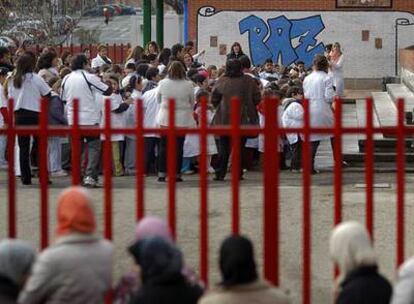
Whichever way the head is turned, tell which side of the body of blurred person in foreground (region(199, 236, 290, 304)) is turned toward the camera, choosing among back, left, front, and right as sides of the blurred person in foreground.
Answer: back

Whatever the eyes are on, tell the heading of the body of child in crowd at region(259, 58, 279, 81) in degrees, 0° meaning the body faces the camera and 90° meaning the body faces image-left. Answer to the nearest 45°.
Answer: approximately 0°

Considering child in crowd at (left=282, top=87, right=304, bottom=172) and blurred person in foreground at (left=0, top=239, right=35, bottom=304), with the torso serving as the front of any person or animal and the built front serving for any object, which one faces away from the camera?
the blurred person in foreground

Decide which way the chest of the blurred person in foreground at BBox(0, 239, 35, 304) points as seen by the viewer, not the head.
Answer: away from the camera

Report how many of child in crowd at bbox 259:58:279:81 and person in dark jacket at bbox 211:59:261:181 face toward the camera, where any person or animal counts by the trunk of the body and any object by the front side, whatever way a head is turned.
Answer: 1

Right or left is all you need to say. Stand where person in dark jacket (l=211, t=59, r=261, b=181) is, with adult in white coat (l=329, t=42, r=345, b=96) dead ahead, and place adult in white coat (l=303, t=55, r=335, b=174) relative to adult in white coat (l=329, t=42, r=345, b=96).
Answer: right

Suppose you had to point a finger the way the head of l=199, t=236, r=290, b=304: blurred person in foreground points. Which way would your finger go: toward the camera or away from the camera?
away from the camera

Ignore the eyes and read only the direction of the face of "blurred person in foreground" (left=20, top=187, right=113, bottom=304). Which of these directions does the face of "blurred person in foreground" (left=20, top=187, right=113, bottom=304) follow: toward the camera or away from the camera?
away from the camera

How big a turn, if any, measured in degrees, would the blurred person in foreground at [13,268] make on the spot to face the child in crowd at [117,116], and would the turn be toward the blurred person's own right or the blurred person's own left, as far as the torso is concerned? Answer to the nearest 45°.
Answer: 0° — they already face them

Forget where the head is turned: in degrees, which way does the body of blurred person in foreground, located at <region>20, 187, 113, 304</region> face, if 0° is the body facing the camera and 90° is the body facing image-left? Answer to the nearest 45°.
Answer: approximately 180°
